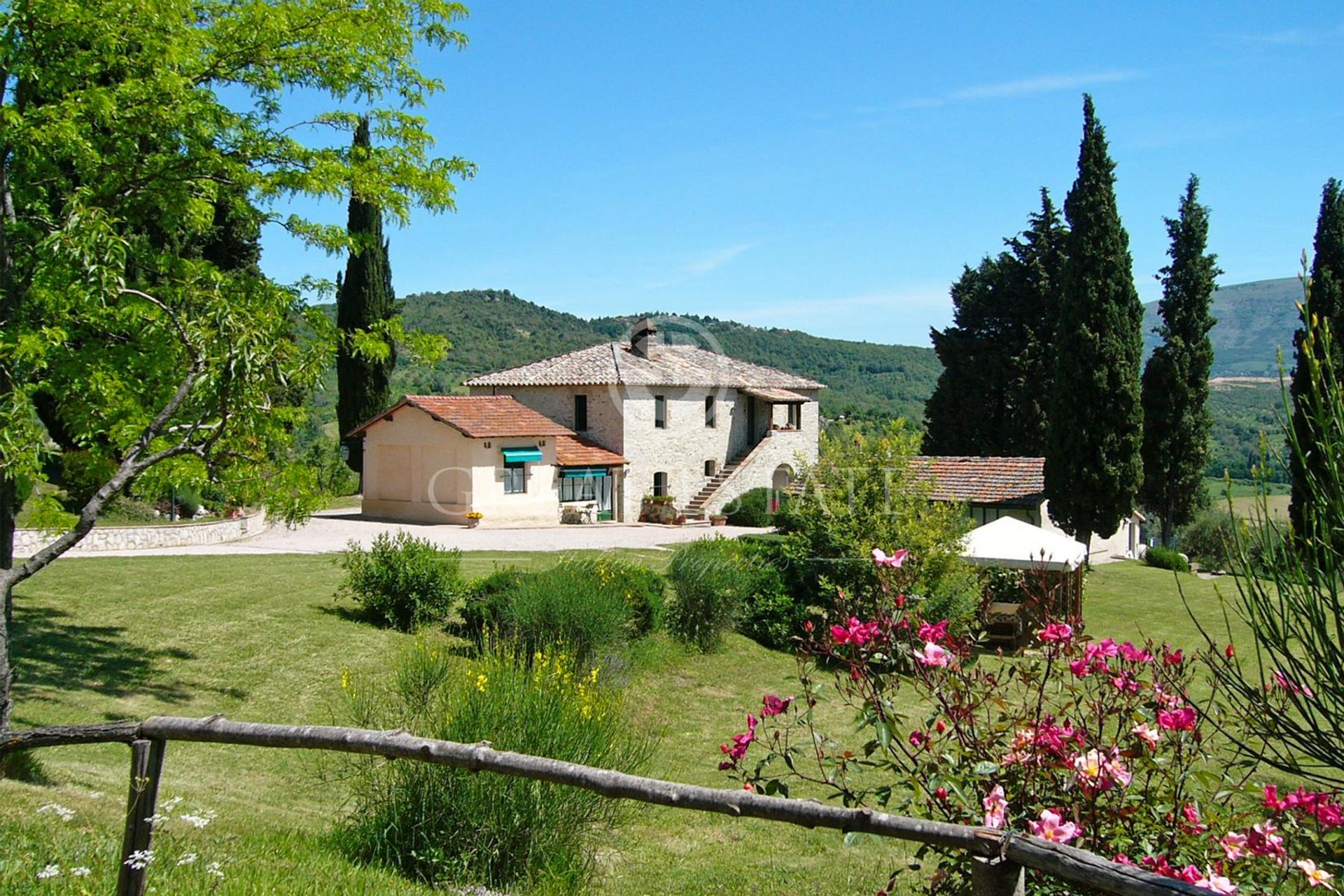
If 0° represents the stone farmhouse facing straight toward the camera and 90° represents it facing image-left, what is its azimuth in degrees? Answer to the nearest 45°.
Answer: approximately 315°

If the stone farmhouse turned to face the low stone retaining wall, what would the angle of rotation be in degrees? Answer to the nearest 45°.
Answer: approximately 90° to its right

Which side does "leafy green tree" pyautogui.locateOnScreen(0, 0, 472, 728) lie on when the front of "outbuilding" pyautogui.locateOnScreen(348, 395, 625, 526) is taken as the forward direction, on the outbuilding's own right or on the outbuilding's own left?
on the outbuilding's own right

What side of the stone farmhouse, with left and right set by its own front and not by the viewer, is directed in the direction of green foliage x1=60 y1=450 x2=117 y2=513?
right

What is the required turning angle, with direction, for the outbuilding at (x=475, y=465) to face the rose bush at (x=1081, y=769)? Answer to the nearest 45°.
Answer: approximately 45° to its right

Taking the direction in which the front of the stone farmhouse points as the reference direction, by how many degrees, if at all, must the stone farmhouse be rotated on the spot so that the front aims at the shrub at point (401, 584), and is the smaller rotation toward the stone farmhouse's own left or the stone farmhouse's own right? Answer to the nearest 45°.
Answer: approximately 45° to the stone farmhouse's own right

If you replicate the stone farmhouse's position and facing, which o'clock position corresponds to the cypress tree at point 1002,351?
The cypress tree is roughly at 10 o'clock from the stone farmhouse.
